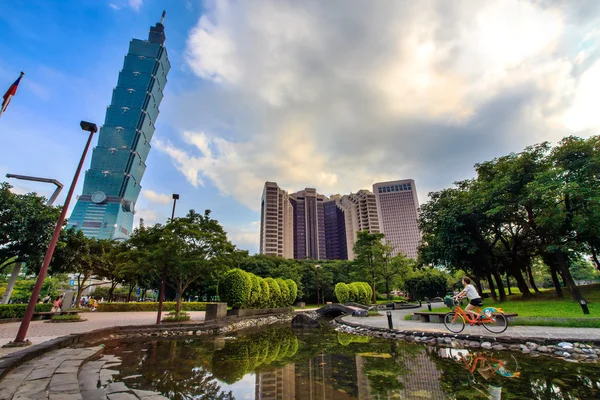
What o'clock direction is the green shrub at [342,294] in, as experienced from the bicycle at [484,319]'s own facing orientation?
The green shrub is roughly at 2 o'clock from the bicycle.

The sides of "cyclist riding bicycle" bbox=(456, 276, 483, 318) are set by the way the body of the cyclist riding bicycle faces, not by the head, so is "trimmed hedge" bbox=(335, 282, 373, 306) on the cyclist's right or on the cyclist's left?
on the cyclist's right

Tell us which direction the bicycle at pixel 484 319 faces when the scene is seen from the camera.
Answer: facing to the left of the viewer

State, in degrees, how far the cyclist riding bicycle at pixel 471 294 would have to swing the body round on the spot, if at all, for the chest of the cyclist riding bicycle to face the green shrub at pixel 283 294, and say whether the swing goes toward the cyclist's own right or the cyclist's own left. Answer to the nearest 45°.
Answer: approximately 45° to the cyclist's own right

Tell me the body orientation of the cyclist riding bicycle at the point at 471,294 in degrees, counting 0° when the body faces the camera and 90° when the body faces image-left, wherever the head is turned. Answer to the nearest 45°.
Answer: approximately 90°

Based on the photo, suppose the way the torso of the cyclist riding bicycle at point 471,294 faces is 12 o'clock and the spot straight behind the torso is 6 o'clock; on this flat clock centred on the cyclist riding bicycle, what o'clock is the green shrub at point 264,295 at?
The green shrub is roughly at 1 o'clock from the cyclist riding bicycle.

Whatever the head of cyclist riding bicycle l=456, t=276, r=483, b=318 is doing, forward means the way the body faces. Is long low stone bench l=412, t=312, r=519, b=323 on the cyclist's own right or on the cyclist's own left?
on the cyclist's own right
